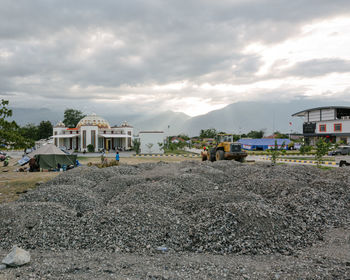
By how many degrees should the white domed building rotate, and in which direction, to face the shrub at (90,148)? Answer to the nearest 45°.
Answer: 0° — it already faces it

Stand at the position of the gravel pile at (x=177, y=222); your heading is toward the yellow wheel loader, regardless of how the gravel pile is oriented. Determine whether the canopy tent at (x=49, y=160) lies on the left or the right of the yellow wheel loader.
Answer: left

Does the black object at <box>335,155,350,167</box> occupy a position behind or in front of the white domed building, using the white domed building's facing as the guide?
in front

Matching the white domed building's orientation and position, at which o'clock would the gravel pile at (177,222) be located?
The gravel pile is roughly at 12 o'clock from the white domed building.

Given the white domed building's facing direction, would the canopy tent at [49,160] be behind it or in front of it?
in front

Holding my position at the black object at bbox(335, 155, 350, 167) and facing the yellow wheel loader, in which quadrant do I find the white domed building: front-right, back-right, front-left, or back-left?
front-right

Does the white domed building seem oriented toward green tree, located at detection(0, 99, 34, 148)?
yes

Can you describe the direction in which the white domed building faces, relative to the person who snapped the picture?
facing the viewer

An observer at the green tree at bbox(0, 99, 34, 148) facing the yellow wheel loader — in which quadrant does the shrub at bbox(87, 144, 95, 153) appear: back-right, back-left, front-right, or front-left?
front-left

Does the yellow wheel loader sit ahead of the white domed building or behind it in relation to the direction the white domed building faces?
ahead

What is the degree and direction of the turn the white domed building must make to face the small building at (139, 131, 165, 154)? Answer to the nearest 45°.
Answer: approximately 45° to its left
